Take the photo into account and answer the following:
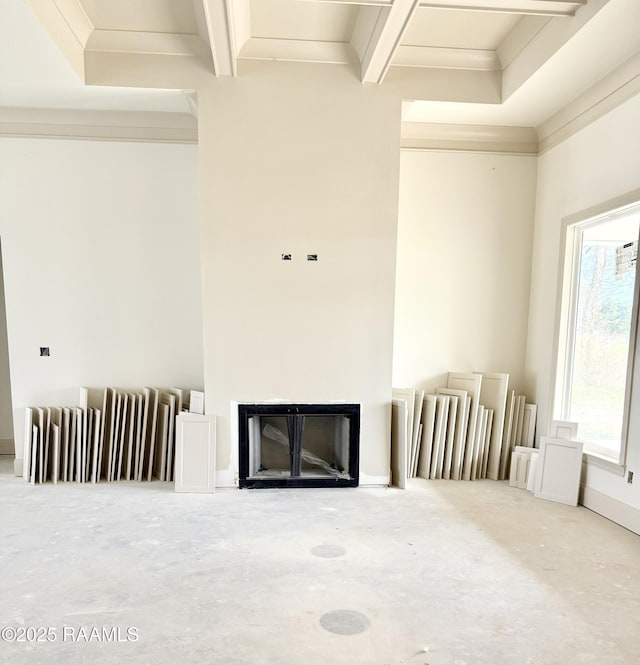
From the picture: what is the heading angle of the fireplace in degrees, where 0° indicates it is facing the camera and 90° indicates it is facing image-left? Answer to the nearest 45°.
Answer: approximately 0°
